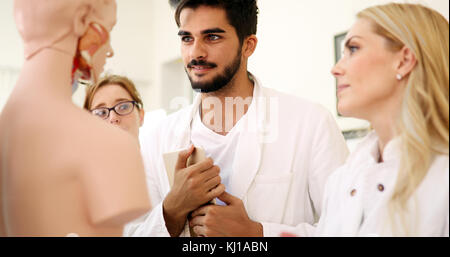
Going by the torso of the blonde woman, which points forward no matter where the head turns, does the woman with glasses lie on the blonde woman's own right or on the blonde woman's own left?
on the blonde woman's own right

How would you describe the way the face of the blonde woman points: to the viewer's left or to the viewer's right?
to the viewer's left

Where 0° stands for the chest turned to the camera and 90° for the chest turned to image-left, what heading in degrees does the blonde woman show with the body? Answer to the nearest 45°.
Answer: approximately 45°
